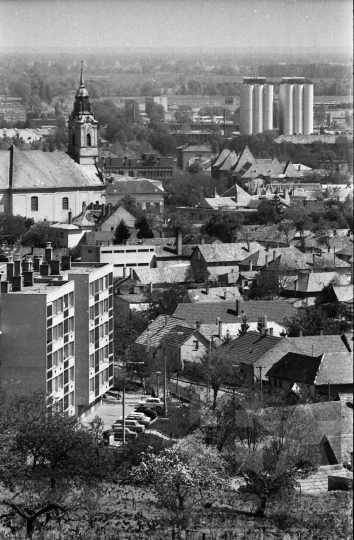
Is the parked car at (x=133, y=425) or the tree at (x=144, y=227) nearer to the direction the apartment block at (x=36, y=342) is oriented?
the parked car

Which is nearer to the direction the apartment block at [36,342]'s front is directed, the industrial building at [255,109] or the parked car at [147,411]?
the parked car

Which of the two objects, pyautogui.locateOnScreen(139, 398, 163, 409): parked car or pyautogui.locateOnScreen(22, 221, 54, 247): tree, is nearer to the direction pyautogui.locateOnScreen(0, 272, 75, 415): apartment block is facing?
the parked car

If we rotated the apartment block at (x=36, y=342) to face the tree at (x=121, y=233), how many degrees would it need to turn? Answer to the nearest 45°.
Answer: approximately 90° to its left

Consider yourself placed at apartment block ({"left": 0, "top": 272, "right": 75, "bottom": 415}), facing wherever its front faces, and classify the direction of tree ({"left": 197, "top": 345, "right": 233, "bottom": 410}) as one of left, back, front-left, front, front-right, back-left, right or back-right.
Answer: front-left

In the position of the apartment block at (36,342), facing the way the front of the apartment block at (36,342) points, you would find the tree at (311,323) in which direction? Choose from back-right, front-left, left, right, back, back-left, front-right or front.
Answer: front-left
